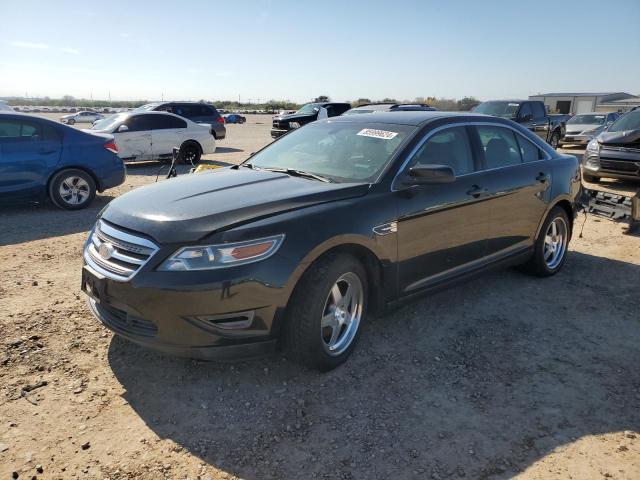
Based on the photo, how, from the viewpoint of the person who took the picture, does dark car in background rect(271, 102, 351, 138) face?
facing the viewer and to the left of the viewer

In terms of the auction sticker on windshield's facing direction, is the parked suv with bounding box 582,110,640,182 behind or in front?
behind

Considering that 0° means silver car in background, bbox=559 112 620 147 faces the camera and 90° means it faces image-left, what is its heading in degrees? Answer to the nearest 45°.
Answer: approximately 45°

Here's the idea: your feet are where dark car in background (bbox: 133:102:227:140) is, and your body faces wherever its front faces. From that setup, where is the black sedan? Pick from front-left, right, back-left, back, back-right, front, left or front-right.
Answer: left

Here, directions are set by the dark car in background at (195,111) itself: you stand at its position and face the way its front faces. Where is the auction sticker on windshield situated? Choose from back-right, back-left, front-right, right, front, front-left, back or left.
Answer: left

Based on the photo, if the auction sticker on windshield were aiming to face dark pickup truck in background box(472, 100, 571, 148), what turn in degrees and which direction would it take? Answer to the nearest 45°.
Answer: approximately 135° to its right

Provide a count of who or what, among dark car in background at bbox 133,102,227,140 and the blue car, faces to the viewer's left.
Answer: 2

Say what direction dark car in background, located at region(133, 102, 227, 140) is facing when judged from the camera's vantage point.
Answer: facing to the left of the viewer

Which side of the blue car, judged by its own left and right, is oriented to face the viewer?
left
